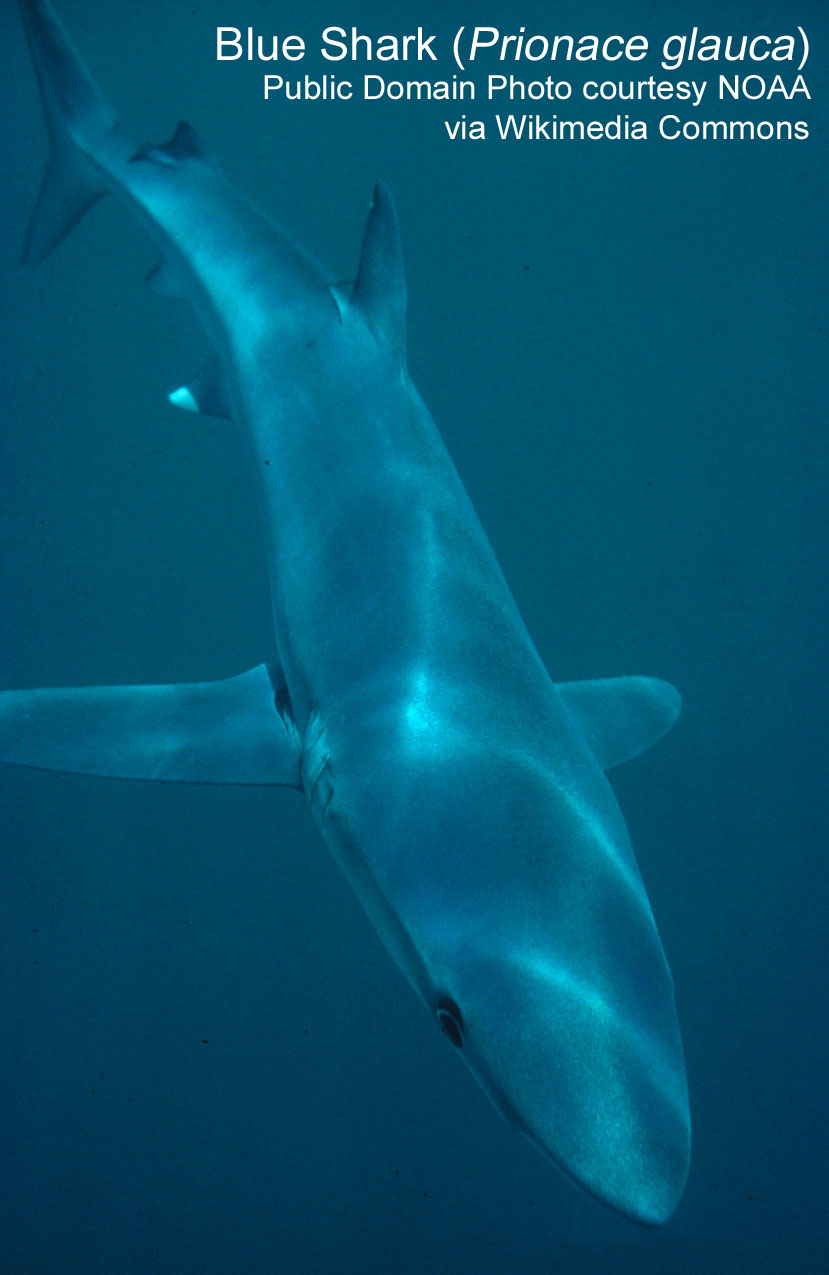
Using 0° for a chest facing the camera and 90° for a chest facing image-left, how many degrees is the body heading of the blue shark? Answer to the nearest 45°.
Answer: approximately 315°
